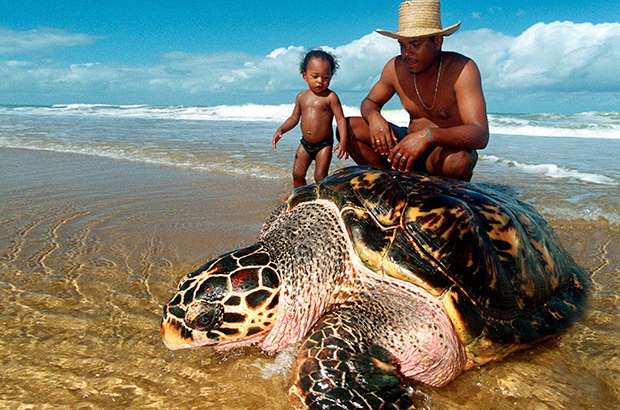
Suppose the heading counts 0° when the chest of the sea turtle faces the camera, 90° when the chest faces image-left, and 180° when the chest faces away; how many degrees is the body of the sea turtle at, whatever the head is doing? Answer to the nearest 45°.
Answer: approximately 45°
